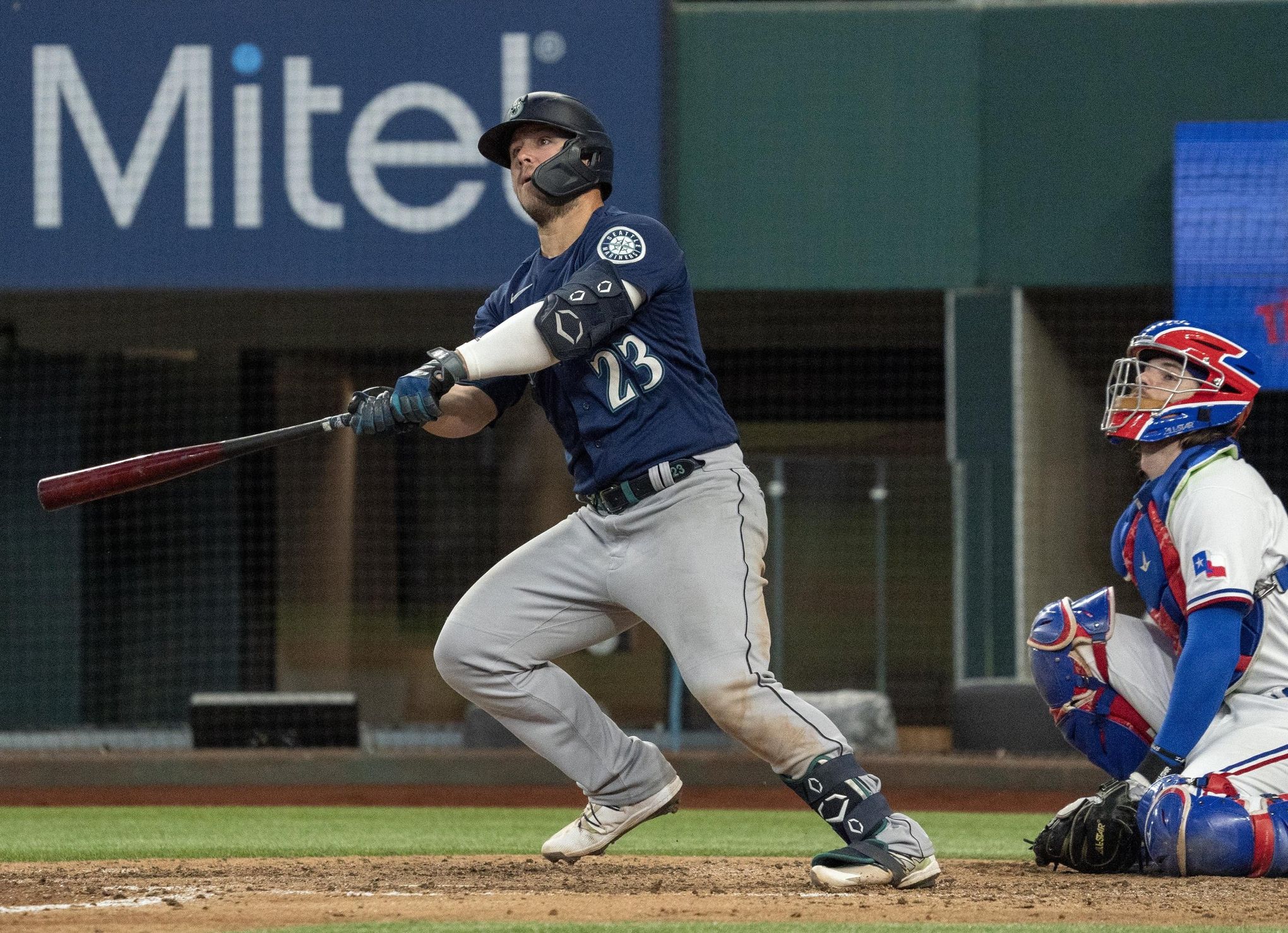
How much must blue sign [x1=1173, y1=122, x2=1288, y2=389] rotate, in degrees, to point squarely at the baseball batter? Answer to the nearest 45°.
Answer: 0° — it already faces them

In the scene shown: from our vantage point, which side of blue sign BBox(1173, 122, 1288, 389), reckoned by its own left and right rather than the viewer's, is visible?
front

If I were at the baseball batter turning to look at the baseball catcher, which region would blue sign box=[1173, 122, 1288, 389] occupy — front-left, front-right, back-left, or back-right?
front-left

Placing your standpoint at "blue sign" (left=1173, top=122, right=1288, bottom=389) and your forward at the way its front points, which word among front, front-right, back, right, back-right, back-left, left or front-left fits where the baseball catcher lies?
front

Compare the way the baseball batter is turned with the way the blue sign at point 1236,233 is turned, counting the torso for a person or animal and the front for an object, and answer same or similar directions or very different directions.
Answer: same or similar directions

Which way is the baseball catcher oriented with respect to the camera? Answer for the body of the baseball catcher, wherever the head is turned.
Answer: to the viewer's left

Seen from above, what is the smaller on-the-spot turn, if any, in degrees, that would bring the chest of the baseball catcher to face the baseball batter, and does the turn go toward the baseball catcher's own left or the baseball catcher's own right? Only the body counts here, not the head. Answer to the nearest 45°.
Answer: approximately 45° to the baseball catcher's own left

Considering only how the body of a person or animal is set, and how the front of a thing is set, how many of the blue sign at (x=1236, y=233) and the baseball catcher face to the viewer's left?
1

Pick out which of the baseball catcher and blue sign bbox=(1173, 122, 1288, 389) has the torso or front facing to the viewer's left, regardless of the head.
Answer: the baseball catcher

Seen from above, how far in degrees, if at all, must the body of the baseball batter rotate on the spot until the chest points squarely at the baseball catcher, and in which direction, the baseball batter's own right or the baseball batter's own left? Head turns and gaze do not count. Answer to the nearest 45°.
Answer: approximately 135° to the baseball batter's own left

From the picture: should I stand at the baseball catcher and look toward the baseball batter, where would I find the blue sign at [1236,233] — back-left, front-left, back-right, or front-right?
back-right

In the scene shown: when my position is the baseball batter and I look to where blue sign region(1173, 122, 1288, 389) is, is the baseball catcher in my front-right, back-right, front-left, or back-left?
front-right

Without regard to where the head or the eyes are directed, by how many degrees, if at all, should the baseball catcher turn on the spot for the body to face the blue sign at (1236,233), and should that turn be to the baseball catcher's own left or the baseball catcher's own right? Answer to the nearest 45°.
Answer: approximately 90° to the baseball catcher's own right
